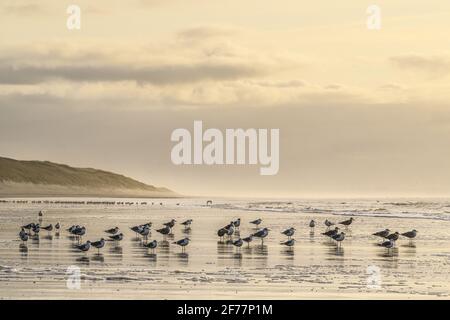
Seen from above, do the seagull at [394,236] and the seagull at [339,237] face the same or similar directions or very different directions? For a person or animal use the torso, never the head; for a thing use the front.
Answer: same or similar directions

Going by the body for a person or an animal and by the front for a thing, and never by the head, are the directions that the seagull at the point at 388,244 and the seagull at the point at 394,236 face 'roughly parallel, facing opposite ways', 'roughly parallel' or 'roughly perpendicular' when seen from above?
roughly parallel
